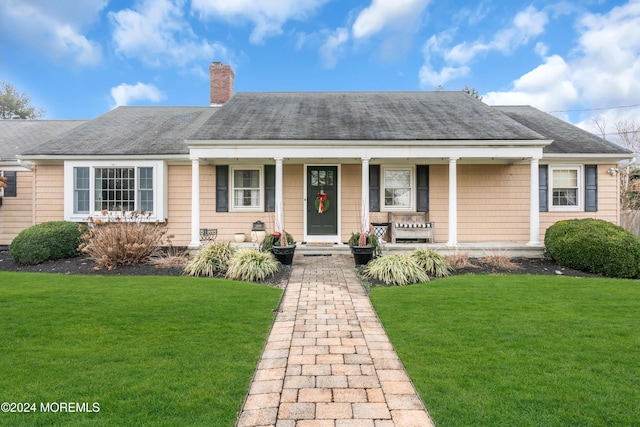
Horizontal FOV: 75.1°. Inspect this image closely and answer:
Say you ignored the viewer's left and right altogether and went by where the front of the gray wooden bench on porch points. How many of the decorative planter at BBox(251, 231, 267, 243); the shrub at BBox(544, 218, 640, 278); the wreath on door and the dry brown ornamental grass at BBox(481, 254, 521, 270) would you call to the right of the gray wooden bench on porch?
2

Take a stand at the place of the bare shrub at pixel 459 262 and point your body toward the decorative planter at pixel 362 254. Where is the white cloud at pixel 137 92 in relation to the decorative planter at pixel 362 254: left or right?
right

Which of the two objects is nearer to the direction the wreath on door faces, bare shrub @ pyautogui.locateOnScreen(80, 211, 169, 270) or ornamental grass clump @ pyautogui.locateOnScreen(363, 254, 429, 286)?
the ornamental grass clump

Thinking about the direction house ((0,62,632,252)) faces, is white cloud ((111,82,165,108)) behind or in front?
behind

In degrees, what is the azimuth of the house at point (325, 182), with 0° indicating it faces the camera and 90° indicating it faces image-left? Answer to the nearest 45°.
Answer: approximately 0°

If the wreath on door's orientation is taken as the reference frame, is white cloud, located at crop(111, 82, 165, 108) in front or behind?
behind

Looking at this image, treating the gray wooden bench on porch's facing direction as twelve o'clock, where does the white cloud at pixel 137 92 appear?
The white cloud is roughly at 4 o'clock from the gray wooden bench on porch.

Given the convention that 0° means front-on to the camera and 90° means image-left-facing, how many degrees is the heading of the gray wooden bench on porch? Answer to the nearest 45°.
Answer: approximately 0°
